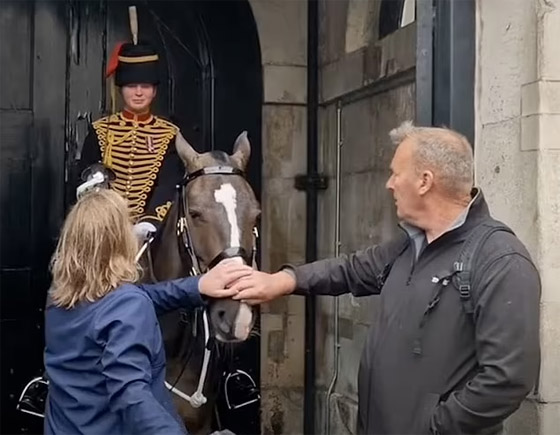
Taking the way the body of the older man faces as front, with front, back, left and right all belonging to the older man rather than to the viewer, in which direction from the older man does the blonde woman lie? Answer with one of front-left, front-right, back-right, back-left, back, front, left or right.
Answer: front-right

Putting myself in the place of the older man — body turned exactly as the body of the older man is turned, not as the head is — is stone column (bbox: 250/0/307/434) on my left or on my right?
on my right

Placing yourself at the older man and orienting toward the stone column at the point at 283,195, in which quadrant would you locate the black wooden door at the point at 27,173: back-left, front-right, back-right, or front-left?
front-left

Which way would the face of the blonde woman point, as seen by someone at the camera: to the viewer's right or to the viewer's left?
to the viewer's right

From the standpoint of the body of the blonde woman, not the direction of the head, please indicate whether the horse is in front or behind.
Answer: in front

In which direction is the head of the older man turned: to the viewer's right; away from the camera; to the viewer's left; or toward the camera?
to the viewer's left

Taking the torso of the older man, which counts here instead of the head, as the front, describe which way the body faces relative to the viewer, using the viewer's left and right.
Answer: facing the viewer and to the left of the viewer

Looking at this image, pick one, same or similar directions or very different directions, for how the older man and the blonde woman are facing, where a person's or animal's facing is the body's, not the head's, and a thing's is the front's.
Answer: very different directions

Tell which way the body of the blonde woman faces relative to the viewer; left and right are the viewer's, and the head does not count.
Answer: facing away from the viewer and to the right of the viewer

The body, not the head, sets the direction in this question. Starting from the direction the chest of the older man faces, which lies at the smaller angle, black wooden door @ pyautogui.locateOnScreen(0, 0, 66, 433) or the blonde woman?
the blonde woman

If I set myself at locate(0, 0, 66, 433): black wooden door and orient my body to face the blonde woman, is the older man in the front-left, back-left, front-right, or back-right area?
front-left

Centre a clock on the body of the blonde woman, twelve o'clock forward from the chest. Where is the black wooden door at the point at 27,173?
The black wooden door is roughly at 10 o'clock from the blonde woman.
